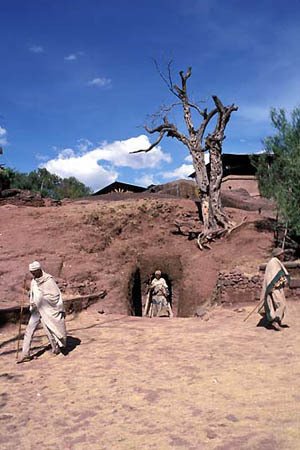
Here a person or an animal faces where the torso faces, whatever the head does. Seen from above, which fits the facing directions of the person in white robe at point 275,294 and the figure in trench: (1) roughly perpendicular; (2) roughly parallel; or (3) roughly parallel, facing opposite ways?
roughly perpendicular

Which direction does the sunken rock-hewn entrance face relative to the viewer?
toward the camera

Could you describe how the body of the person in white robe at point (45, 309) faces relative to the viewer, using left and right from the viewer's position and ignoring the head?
facing the viewer and to the left of the viewer

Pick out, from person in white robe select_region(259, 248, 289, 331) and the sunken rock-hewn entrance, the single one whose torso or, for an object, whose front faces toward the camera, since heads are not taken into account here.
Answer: the sunken rock-hewn entrance

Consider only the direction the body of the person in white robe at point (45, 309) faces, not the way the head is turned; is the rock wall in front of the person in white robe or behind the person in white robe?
behind

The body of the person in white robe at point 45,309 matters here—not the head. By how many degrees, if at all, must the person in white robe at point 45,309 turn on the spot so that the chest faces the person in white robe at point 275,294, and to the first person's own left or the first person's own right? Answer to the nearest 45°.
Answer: approximately 135° to the first person's own left

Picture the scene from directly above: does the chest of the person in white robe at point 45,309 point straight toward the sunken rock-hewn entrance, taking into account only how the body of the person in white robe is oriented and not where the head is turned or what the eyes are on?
no

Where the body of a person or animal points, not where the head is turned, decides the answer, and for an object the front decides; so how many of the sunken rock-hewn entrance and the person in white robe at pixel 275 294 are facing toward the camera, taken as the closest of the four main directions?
1

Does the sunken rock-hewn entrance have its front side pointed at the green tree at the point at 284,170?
no

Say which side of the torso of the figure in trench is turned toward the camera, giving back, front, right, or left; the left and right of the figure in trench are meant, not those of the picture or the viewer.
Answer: front

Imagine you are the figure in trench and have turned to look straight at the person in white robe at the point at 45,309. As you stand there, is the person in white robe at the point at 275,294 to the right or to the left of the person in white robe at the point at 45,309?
left
